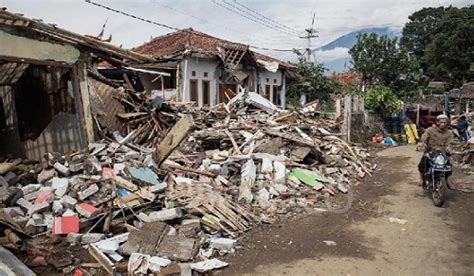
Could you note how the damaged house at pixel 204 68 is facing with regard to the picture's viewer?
facing the viewer and to the right of the viewer

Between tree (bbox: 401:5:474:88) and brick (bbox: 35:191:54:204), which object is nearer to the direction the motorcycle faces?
the brick

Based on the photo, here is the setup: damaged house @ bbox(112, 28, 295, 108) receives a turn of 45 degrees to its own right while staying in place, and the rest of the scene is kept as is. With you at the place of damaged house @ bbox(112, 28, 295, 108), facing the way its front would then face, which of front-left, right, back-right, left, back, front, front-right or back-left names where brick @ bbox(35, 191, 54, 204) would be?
front

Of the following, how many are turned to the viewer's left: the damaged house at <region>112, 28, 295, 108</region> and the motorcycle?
0

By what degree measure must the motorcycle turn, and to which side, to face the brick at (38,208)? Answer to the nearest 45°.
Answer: approximately 45° to its right

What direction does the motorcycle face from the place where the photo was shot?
facing the viewer

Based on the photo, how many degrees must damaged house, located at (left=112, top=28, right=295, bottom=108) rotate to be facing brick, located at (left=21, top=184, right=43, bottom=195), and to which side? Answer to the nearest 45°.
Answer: approximately 45° to its right

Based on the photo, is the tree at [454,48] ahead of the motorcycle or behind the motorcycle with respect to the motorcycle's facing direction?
behind

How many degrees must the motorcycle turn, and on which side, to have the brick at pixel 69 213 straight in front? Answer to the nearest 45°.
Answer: approximately 45° to its right

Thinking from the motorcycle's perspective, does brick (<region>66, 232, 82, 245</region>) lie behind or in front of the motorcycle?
in front

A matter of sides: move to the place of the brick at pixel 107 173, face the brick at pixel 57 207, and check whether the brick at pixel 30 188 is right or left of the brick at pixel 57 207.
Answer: right

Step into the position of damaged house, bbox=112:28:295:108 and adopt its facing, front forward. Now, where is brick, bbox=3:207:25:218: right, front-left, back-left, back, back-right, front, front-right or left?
front-right

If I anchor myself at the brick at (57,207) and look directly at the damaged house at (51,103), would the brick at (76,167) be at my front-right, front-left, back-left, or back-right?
front-right

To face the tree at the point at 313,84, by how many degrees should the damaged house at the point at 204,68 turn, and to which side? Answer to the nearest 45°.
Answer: approximately 90° to its left

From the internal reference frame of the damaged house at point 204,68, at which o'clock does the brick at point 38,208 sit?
The brick is roughly at 2 o'clock from the damaged house.

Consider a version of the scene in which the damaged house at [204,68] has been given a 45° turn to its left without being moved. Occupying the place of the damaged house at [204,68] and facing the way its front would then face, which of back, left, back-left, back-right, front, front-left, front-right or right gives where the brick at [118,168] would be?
right

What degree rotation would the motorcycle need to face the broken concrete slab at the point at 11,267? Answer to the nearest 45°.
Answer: approximately 45° to its right

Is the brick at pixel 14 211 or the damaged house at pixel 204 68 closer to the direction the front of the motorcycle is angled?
the brick
